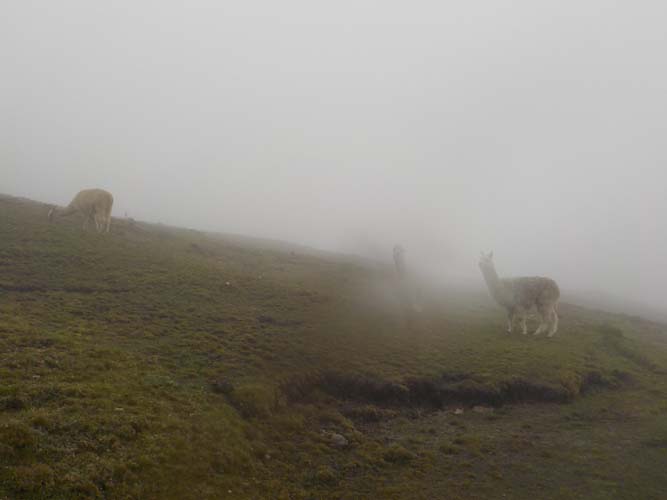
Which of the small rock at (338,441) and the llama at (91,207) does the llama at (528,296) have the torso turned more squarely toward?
the llama

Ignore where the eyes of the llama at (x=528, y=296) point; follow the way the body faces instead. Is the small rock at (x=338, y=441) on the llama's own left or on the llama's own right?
on the llama's own left

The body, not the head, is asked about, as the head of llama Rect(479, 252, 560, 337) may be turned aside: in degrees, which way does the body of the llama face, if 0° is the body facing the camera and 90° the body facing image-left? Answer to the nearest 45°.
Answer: approximately 90°

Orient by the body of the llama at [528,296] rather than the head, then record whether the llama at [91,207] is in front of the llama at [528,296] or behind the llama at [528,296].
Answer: in front

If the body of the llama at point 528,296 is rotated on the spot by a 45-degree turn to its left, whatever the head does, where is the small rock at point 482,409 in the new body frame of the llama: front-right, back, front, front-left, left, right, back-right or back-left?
front-left

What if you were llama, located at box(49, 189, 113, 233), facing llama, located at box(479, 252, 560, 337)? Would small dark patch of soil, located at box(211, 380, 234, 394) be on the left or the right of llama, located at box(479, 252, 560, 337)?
right

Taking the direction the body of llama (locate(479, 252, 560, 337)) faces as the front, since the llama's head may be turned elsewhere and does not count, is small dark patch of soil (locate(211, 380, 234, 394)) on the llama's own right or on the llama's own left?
on the llama's own left
